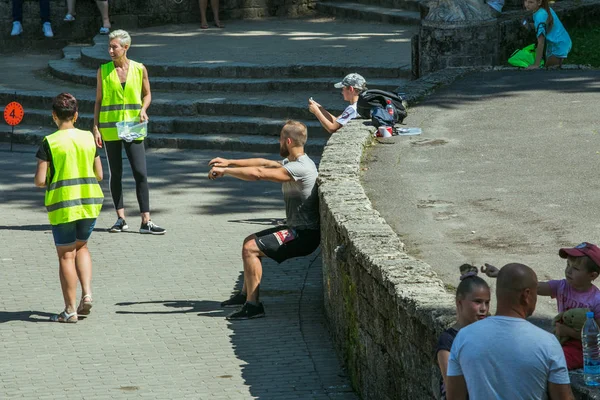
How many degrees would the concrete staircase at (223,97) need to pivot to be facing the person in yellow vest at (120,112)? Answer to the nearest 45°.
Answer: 0° — it already faces them

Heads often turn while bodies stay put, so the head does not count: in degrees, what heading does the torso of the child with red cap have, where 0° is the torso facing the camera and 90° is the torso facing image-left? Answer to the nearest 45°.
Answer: approximately 45°

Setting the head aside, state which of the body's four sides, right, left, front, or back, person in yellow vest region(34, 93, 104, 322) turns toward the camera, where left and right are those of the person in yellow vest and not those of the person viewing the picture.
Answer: back

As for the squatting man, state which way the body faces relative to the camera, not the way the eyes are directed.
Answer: to the viewer's left

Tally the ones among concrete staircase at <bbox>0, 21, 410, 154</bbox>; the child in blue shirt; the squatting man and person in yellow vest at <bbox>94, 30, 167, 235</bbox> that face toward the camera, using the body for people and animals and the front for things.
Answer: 2

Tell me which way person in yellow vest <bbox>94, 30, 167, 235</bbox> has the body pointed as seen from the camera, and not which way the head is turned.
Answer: toward the camera

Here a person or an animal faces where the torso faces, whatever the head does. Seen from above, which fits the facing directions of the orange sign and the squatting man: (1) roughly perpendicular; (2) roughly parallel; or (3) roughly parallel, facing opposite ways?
roughly perpendicular

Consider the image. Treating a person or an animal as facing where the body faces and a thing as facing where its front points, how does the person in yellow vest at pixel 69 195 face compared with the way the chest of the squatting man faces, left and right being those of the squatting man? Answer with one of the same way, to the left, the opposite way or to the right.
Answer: to the right

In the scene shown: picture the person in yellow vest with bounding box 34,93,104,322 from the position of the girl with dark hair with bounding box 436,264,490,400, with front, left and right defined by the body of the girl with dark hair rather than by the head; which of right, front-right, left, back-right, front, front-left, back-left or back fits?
back

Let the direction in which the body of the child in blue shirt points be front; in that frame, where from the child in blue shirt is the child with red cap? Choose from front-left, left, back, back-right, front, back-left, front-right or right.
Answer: left

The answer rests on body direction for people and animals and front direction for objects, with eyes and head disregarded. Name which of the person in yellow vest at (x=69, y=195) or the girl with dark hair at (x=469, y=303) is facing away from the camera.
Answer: the person in yellow vest

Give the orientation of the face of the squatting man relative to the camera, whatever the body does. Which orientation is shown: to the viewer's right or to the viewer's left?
to the viewer's left

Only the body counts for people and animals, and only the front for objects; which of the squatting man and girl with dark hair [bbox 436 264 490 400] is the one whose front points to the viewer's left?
the squatting man

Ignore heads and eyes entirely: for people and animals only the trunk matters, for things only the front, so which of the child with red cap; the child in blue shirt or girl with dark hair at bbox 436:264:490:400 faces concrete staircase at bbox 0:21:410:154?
the child in blue shirt

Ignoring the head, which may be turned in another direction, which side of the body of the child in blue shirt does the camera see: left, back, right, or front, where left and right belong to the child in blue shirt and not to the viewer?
left

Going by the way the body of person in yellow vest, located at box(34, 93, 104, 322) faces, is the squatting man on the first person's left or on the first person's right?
on the first person's right
